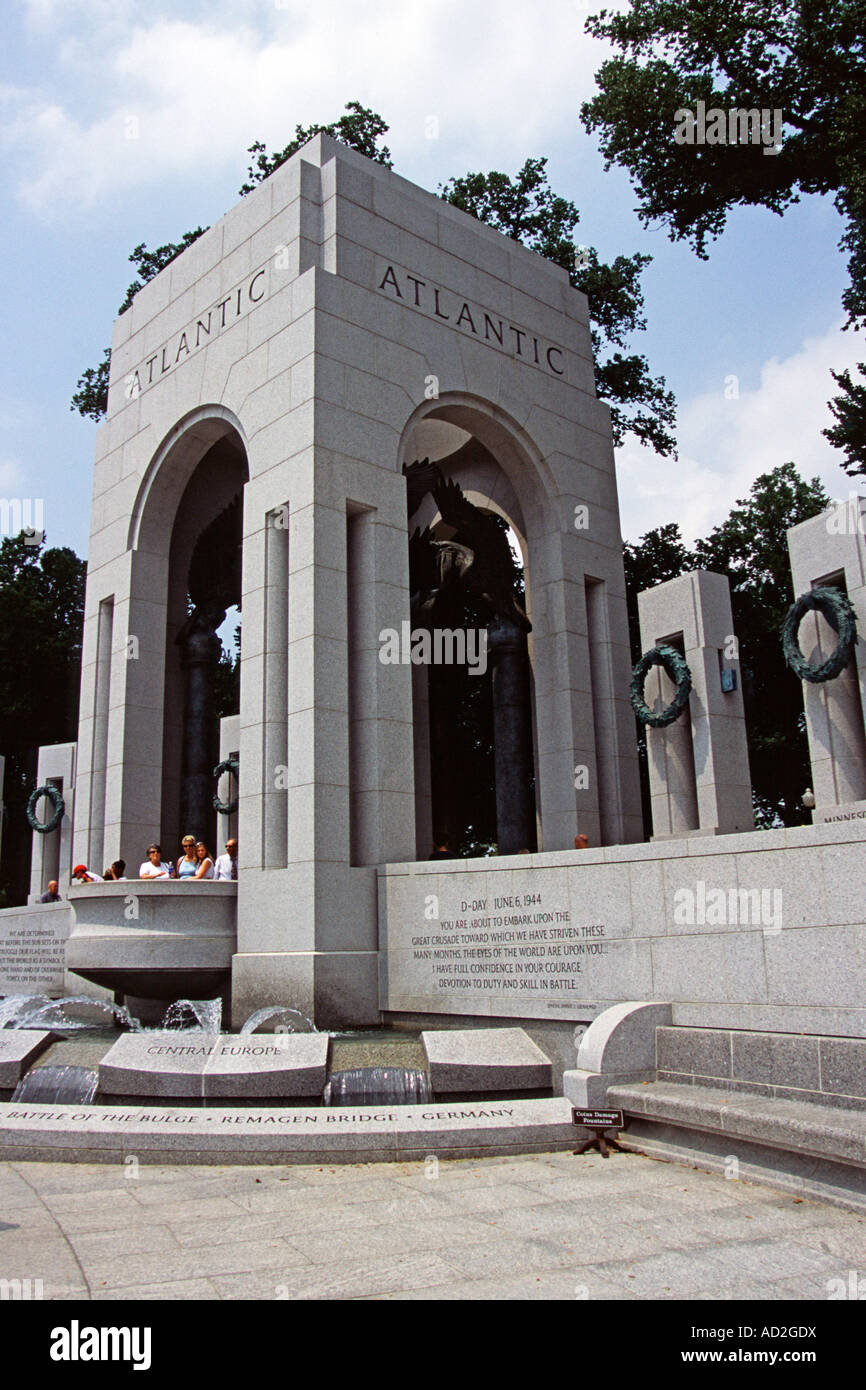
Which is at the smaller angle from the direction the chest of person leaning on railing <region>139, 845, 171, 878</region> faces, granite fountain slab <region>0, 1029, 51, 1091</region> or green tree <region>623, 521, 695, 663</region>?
the granite fountain slab

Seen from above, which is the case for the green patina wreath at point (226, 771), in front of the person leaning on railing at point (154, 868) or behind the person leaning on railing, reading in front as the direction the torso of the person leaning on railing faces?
behind

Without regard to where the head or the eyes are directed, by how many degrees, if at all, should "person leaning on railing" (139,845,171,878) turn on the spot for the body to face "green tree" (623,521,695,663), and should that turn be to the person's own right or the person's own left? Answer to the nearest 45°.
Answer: approximately 135° to the person's own left

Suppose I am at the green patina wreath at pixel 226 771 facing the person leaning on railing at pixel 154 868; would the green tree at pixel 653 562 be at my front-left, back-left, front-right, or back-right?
back-left

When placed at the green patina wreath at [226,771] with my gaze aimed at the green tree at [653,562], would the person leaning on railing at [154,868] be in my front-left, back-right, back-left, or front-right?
back-right

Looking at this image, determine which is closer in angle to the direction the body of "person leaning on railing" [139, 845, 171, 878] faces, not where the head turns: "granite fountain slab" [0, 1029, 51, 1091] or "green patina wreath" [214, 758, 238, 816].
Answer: the granite fountain slab

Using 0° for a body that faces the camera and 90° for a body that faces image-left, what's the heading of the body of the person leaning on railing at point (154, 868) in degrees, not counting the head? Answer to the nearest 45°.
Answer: approximately 0°
